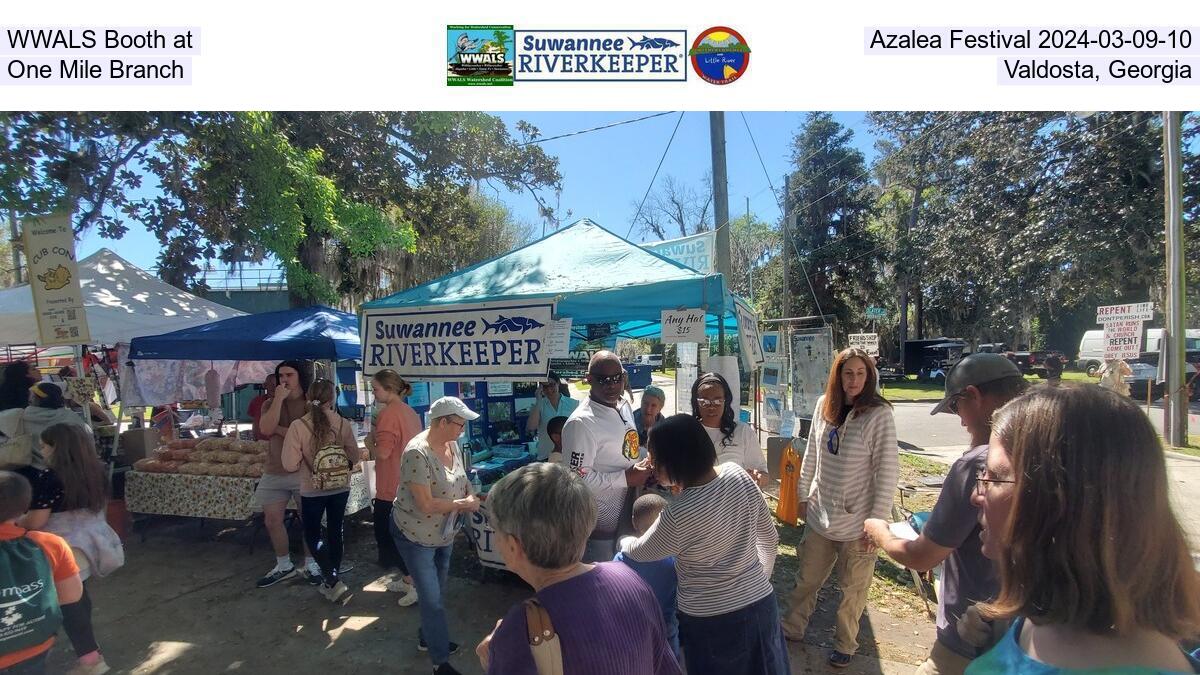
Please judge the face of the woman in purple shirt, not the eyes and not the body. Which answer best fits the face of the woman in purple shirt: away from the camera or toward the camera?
away from the camera

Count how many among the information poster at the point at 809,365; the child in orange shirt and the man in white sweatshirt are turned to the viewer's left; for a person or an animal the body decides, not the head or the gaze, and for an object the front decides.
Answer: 0

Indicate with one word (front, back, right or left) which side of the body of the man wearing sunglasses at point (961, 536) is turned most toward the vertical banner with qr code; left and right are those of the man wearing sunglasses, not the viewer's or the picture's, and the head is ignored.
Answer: front

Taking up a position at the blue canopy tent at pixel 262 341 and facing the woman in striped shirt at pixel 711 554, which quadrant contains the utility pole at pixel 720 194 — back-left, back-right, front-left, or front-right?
front-left

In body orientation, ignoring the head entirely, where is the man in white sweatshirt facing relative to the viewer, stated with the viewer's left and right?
facing the viewer and to the right of the viewer

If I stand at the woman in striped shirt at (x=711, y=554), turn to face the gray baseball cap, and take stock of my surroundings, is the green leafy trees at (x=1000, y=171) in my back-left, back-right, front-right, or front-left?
front-left

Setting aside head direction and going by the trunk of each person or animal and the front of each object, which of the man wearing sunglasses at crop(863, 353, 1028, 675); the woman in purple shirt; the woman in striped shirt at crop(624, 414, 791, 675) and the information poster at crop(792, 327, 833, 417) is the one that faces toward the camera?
the information poster

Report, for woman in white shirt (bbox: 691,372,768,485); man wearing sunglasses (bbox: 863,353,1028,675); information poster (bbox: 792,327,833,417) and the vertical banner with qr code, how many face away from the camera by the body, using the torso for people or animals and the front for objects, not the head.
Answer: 0

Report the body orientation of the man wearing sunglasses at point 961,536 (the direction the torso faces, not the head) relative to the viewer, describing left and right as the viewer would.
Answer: facing to the left of the viewer

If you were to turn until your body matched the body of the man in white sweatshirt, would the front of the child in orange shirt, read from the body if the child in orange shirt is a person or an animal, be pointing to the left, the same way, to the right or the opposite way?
the opposite way

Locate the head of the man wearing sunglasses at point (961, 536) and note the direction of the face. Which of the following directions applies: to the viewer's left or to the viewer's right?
to the viewer's left

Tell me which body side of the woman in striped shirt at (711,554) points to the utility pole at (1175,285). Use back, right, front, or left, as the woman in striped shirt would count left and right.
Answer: right

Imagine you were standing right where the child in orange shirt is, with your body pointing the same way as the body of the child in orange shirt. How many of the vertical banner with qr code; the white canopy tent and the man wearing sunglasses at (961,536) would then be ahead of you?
2

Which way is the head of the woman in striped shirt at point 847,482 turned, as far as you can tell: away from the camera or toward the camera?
toward the camera

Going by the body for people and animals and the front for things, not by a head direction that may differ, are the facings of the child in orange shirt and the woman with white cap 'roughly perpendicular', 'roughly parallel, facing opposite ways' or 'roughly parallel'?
roughly parallel, facing opposite ways

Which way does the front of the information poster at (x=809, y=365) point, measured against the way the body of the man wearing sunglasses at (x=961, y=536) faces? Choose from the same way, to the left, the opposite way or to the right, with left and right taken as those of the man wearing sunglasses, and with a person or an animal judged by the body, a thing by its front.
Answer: to the left

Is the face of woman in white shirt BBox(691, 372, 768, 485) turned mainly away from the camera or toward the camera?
toward the camera

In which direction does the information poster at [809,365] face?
toward the camera
